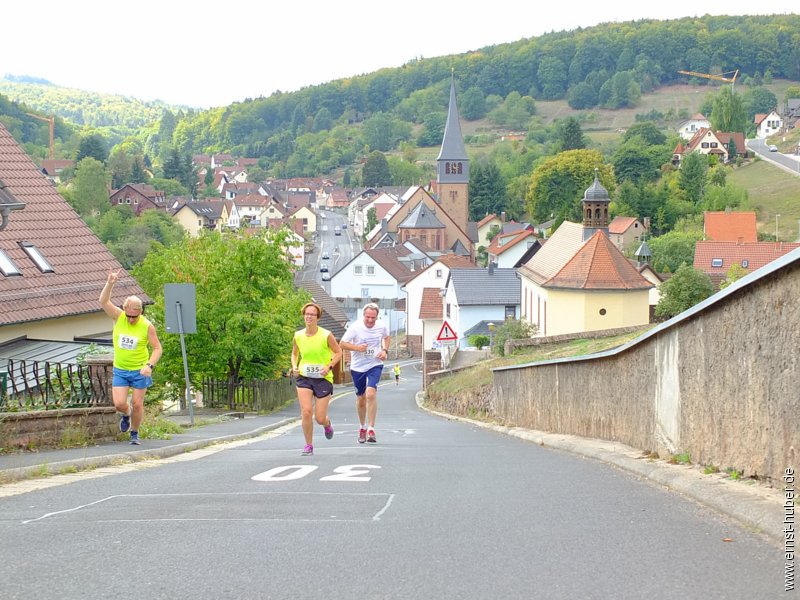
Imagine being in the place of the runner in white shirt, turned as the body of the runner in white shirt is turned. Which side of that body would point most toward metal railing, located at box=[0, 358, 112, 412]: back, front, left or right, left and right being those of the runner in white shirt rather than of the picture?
right

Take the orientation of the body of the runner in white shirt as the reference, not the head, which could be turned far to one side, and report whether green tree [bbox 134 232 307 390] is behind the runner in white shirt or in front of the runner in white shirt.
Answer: behind

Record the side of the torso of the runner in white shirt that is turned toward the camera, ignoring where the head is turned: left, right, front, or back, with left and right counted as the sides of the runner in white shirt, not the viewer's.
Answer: front

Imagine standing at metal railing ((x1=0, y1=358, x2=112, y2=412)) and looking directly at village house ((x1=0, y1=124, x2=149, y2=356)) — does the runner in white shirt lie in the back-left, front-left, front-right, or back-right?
back-right

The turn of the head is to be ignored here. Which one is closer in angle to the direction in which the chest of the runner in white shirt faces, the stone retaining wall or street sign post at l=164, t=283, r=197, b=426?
the stone retaining wall

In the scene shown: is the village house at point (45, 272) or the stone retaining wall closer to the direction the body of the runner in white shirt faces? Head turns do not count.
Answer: the stone retaining wall

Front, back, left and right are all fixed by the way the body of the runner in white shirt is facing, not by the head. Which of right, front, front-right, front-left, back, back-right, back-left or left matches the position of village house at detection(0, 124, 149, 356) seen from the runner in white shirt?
back-right
